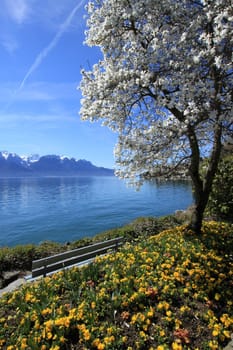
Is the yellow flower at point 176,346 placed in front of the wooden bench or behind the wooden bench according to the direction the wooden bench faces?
behind

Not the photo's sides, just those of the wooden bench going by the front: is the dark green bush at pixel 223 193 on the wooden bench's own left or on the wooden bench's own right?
on the wooden bench's own right

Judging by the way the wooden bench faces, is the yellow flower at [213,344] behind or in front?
behind

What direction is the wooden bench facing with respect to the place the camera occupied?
facing away from the viewer and to the left of the viewer
